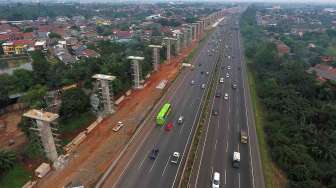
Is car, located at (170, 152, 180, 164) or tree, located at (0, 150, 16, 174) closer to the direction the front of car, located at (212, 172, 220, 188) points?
the tree

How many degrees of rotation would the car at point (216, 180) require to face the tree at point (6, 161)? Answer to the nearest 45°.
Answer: approximately 90° to its right

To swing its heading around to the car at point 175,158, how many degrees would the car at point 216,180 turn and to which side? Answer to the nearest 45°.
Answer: approximately 135° to its right

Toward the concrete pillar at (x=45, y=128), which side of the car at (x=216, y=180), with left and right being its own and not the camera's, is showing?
right

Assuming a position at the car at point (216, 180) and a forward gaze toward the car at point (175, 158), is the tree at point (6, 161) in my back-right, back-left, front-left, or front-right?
front-left

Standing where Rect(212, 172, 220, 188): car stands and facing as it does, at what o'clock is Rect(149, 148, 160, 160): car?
Rect(149, 148, 160, 160): car is roughly at 4 o'clock from Rect(212, 172, 220, 188): car.

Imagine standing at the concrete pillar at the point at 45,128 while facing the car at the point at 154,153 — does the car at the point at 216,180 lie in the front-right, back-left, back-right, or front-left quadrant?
front-right

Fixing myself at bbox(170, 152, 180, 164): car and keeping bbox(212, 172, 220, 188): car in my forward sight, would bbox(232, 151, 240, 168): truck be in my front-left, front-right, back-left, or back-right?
front-left

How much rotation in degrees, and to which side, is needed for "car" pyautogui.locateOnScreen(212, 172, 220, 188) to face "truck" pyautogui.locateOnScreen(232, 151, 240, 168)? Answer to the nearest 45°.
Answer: approximately 135° to its left

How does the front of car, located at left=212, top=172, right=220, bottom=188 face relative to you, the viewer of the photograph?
facing the viewer

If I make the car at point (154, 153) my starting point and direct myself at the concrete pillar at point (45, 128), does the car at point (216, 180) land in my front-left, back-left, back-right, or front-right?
back-left

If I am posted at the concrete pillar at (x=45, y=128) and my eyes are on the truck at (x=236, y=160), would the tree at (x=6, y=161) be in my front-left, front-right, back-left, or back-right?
back-right
